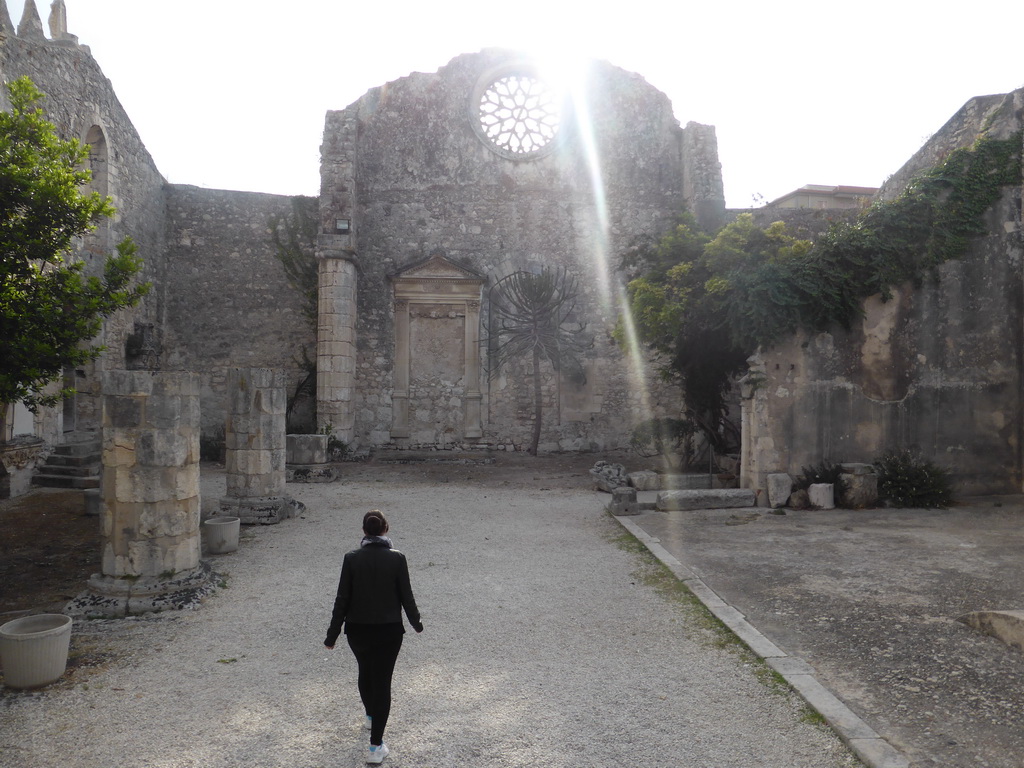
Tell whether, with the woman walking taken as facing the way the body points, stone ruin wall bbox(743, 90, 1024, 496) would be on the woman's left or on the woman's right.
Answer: on the woman's right

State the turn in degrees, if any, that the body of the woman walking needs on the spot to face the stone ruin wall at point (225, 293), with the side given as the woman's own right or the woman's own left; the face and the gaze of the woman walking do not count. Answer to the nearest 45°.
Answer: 0° — they already face it

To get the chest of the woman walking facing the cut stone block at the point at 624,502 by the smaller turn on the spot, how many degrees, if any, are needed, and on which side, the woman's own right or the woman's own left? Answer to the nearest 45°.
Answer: approximately 45° to the woman's own right

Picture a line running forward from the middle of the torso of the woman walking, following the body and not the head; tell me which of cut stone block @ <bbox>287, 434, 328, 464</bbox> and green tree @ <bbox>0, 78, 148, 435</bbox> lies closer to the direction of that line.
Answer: the cut stone block

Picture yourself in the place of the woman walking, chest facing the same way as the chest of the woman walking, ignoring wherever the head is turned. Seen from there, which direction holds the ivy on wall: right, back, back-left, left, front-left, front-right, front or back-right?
front-right

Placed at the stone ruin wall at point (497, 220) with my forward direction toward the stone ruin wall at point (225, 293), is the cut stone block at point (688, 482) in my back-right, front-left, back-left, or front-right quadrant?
back-left

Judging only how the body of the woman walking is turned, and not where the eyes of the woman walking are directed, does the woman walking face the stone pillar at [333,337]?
yes

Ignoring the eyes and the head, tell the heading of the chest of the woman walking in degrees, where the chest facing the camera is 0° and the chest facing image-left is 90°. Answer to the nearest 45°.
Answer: approximately 180°

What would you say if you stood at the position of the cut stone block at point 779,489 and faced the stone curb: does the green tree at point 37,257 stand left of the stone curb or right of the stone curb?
right

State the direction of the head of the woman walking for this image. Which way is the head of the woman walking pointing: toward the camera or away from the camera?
away from the camera
